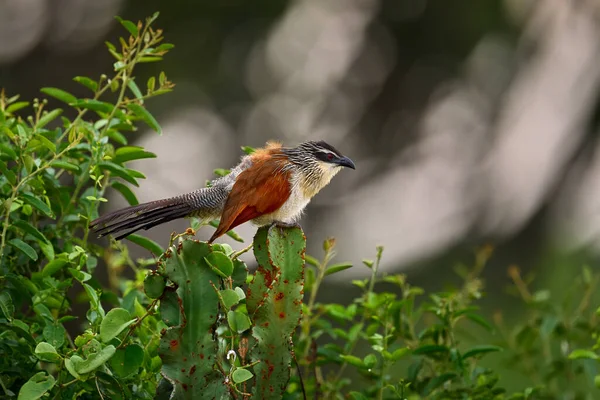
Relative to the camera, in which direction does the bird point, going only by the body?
to the viewer's right
